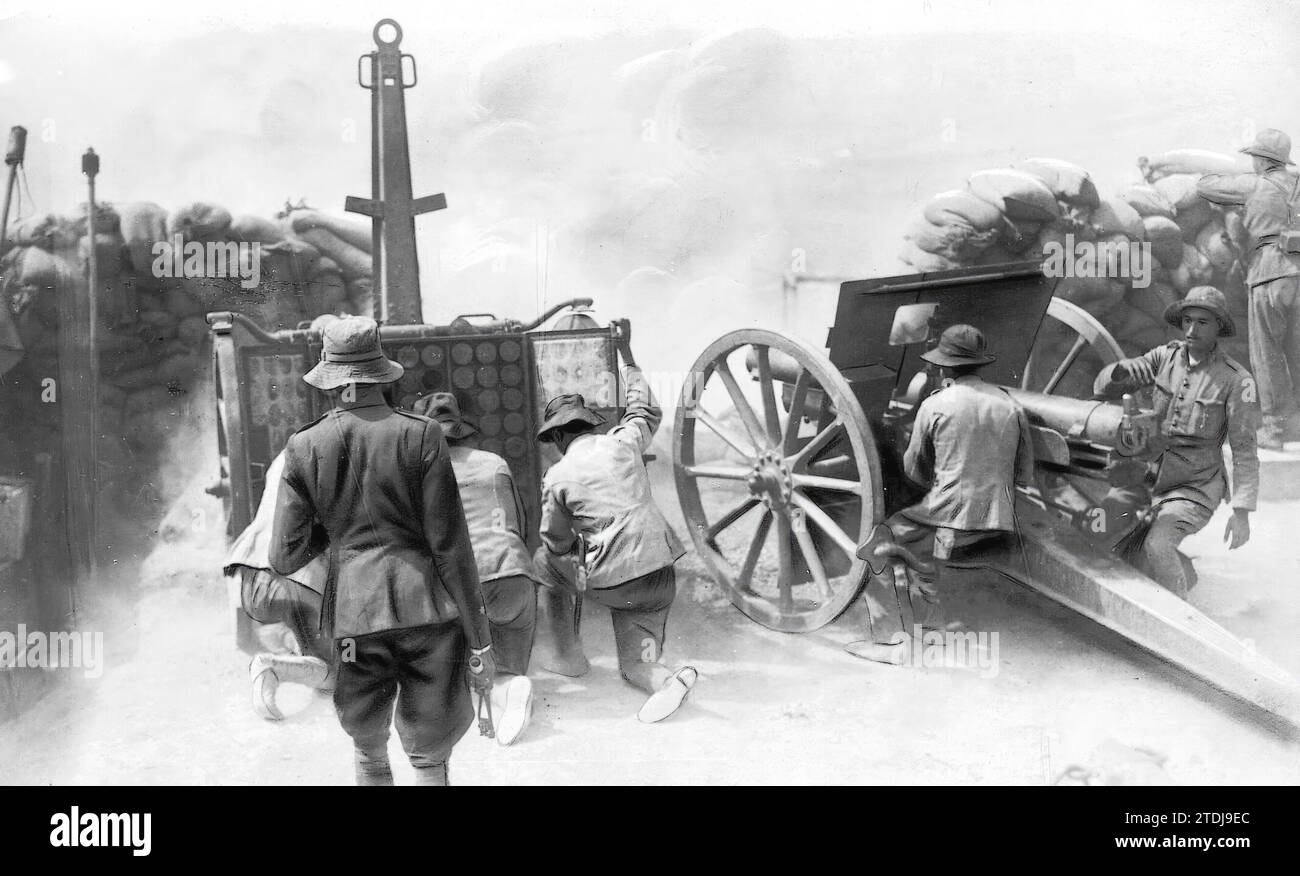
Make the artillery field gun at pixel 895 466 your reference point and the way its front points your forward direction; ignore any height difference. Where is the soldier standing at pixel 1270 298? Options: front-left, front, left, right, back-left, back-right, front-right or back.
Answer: right

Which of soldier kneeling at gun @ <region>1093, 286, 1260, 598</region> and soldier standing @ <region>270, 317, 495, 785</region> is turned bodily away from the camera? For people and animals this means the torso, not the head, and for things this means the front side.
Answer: the soldier standing

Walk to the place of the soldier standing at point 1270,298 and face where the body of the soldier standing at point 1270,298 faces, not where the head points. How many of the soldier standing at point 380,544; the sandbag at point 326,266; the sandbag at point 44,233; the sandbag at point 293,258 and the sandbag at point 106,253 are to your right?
0

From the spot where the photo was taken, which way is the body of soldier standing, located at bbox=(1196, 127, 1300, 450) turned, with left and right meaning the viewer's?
facing away from the viewer and to the left of the viewer

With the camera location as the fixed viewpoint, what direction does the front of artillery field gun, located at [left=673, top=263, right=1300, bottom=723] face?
facing away from the viewer and to the left of the viewer

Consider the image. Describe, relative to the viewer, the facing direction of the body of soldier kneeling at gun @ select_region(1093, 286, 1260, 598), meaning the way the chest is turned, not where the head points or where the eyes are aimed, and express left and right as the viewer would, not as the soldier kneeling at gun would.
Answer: facing the viewer and to the left of the viewer

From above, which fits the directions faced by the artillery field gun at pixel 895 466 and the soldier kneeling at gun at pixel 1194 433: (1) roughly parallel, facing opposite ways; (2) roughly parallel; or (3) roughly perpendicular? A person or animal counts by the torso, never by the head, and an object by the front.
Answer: roughly perpendicular

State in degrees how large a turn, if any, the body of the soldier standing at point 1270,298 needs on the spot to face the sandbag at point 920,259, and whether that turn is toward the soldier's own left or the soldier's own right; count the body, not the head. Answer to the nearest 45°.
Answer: approximately 45° to the soldier's own left

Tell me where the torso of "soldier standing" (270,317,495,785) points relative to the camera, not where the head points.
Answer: away from the camera

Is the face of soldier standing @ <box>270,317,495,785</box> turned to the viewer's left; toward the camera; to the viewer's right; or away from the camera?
away from the camera

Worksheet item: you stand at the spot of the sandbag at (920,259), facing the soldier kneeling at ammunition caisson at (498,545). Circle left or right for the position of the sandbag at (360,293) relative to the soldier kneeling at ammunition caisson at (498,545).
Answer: right

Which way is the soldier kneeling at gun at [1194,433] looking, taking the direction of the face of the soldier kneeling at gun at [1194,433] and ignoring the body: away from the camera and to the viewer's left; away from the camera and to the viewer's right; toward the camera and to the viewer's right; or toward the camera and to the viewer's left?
toward the camera and to the viewer's left

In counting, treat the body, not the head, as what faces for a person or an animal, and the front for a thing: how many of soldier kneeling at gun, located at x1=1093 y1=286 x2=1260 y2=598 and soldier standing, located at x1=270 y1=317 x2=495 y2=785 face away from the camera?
1
